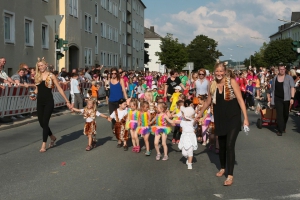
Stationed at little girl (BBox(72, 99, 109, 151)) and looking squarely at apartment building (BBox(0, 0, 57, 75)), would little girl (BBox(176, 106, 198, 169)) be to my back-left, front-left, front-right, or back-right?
back-right

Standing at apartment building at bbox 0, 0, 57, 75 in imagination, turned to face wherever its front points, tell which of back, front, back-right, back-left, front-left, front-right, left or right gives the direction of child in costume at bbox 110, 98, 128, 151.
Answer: front-right

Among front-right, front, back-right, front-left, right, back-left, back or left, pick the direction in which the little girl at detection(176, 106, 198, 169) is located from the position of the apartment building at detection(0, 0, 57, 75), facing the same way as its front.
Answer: front-right

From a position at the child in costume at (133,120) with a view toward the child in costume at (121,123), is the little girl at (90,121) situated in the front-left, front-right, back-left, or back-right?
front-left

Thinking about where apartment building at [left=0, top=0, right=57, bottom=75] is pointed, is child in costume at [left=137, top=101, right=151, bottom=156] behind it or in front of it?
in front

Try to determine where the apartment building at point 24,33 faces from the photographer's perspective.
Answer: facing the viewer and to the right of the viewer

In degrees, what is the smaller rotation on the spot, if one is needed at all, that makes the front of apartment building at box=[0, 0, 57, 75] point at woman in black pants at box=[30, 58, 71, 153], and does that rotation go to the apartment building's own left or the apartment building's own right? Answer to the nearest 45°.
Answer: approximately 45° to the apartment building's own right

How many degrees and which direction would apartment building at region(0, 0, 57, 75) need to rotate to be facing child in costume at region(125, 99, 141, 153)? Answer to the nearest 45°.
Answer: approximately 45° to its right

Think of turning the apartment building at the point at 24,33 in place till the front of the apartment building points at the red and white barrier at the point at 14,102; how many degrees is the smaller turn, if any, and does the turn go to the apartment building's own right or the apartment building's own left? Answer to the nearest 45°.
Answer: approximately 45° to the apartment building's own right

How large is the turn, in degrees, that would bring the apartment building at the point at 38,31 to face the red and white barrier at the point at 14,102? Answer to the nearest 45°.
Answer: approximately 45° to its right

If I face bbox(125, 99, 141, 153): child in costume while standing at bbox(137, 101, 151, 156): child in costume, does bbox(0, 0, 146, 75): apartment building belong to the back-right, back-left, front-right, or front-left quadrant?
front-right
